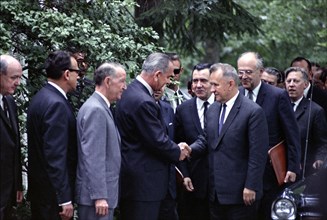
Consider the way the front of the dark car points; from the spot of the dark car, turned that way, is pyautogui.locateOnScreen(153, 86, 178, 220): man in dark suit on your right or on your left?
on your right

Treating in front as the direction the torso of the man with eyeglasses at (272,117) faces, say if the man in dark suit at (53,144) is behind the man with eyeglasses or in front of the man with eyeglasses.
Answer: in front

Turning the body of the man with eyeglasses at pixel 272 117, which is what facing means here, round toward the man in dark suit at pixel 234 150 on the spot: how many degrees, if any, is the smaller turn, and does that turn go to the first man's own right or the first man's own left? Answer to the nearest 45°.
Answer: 0° — they already face them

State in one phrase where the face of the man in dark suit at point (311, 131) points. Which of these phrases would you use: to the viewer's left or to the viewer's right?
to the viewer's left

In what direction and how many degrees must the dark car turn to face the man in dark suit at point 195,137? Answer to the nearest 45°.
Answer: approximately 90° to its right

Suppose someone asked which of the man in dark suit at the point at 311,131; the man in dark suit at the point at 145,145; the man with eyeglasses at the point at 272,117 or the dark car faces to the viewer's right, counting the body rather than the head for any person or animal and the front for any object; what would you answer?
the man in dark suit at the point at 145,145

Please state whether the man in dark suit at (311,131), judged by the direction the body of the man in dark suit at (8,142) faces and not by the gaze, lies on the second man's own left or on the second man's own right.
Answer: on the second man's own left

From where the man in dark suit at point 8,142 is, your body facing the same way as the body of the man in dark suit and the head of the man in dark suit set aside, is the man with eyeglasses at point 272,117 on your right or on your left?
on your left

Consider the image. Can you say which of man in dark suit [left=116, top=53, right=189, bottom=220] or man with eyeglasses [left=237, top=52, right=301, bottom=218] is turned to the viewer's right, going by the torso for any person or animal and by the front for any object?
the man in dark suit

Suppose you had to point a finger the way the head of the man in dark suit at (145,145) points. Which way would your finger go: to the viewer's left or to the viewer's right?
to the viewer's right
